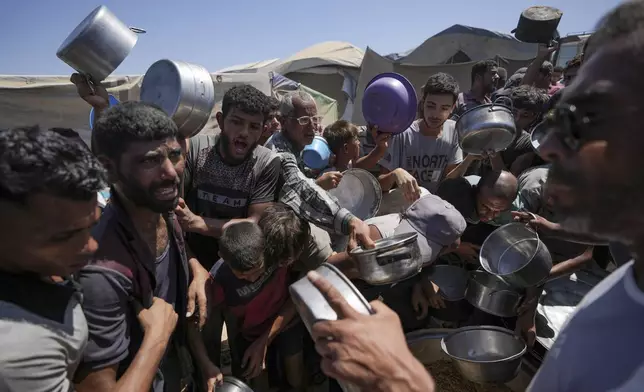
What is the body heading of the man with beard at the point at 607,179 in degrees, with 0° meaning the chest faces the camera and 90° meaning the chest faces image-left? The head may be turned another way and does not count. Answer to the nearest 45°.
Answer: approximately 90°

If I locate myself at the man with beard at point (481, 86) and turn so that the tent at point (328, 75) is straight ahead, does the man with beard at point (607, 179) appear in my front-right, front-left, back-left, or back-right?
back-left

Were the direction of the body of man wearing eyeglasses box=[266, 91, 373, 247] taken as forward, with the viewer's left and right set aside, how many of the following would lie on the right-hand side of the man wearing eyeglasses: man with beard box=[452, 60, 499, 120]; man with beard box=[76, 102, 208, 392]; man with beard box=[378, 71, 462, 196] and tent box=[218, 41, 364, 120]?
1

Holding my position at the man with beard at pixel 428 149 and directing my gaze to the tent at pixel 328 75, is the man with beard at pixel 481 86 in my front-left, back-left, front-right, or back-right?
front-right

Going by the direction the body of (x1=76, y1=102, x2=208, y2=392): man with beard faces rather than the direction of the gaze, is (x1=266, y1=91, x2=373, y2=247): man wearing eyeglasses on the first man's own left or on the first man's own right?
on the first man's own left

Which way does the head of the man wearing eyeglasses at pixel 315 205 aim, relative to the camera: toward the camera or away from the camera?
toward the camera

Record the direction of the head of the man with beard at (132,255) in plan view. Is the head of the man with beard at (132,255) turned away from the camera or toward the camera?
toward the camera

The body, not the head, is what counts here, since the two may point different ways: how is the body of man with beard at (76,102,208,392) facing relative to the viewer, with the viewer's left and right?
facing the viewer and to the right of the viewer

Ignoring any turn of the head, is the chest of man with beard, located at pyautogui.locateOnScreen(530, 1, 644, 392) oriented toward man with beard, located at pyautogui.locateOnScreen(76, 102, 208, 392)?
yes

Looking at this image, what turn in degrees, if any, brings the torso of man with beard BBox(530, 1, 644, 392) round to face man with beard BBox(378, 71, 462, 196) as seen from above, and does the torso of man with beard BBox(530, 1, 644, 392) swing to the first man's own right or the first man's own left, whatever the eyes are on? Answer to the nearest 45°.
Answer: approximately 45° to the first man's own right

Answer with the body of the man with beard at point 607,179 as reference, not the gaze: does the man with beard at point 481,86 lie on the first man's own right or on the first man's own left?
on the first man's own right
